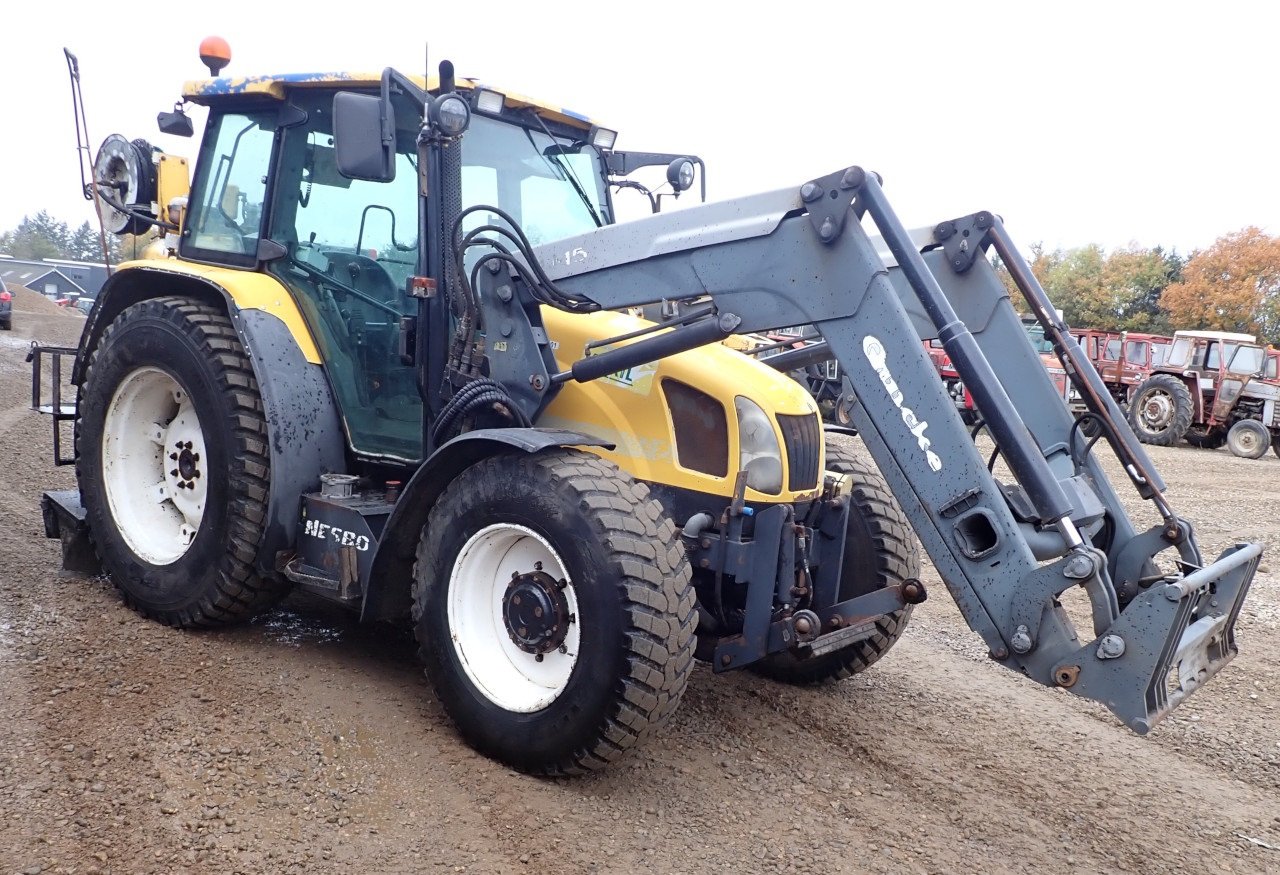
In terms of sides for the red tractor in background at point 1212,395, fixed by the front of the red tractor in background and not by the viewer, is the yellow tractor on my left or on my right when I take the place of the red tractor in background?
on my right

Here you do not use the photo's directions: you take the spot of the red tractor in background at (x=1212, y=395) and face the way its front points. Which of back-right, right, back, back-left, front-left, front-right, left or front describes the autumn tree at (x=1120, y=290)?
back-left

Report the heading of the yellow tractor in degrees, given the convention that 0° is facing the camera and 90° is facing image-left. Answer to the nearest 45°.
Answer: approximately 315°

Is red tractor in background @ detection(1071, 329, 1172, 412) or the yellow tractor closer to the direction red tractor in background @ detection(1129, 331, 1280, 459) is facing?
the yellow tractor

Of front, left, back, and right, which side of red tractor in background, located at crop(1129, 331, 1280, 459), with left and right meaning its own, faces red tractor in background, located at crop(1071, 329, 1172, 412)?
back

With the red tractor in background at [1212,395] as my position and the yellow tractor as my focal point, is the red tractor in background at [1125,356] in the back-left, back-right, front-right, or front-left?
back-right

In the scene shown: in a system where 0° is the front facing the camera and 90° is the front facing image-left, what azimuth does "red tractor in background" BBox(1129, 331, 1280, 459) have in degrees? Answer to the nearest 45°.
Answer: approximately 315°

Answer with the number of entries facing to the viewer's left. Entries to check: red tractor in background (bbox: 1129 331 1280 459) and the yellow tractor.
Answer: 0
